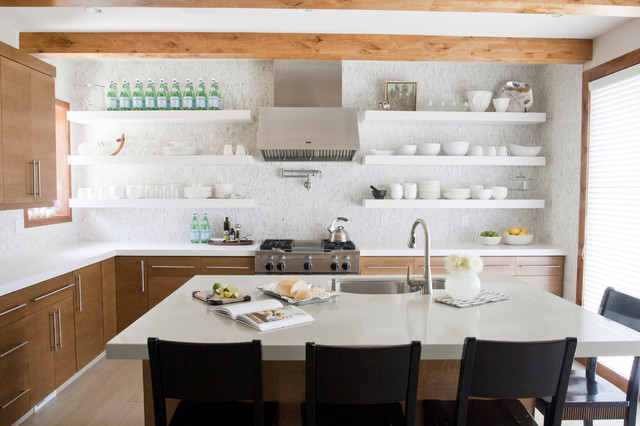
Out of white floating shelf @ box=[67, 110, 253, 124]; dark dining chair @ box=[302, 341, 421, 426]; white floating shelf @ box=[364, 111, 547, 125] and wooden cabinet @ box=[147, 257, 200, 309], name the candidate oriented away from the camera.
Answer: the dark dining chair

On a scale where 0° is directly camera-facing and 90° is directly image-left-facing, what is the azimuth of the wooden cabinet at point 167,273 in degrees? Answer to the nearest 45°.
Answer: approximately 0°

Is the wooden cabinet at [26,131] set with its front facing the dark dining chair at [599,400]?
yes

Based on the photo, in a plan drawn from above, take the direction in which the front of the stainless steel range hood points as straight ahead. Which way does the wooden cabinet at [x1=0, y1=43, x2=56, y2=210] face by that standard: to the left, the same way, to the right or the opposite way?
to the left

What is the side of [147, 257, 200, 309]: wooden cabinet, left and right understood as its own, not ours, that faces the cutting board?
front

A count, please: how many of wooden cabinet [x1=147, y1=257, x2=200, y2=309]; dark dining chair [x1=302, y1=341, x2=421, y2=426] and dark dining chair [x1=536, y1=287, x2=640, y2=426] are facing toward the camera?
1

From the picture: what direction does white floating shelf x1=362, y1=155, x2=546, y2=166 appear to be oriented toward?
toward the camera

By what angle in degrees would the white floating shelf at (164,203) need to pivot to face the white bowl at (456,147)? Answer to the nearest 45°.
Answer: approximately 90° to its left

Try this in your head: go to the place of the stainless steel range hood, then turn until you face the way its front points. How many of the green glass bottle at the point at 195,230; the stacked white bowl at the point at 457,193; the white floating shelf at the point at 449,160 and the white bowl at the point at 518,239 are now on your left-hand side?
3

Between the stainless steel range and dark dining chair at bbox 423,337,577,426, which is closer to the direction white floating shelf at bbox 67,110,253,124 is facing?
the dark dining chair

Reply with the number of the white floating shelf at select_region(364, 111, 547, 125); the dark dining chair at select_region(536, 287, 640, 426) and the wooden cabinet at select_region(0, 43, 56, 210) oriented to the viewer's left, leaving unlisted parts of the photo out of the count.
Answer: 1

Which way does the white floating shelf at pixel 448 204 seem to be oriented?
toward the camera

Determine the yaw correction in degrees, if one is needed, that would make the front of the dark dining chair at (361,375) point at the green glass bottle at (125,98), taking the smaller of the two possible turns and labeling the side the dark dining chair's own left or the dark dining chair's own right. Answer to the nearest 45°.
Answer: approximately 45° to the dark dining chair's own left

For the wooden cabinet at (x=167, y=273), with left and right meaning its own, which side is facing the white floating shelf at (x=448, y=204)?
left

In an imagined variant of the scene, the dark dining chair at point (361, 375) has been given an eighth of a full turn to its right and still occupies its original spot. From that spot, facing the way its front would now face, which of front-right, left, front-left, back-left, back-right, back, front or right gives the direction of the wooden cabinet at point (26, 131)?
left

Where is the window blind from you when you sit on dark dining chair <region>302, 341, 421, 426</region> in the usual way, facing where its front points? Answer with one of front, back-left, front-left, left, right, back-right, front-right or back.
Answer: front-right
